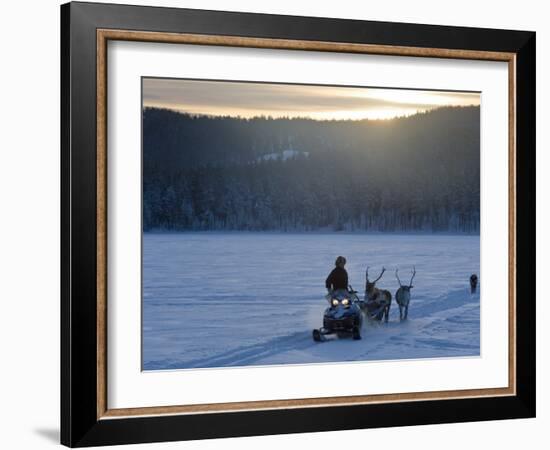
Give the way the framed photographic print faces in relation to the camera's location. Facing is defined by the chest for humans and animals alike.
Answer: facing the viewer and to the right of the viewer
